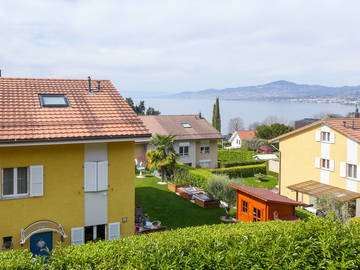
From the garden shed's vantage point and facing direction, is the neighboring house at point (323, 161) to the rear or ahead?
to the rear

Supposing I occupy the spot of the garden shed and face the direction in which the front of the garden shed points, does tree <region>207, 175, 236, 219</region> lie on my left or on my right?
on my right

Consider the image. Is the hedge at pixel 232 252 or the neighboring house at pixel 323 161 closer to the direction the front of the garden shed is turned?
the hedge

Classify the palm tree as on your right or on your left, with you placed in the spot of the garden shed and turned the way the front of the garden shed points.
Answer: on your right

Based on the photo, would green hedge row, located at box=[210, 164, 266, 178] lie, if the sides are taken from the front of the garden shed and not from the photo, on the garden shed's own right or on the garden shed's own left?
on the garden shed's own right

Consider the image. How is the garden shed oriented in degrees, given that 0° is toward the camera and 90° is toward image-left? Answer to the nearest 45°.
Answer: approximately 45°

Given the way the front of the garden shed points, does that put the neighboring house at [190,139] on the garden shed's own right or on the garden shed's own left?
on the garden shed's own right

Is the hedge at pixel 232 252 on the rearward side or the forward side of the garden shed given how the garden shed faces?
on the forward side
